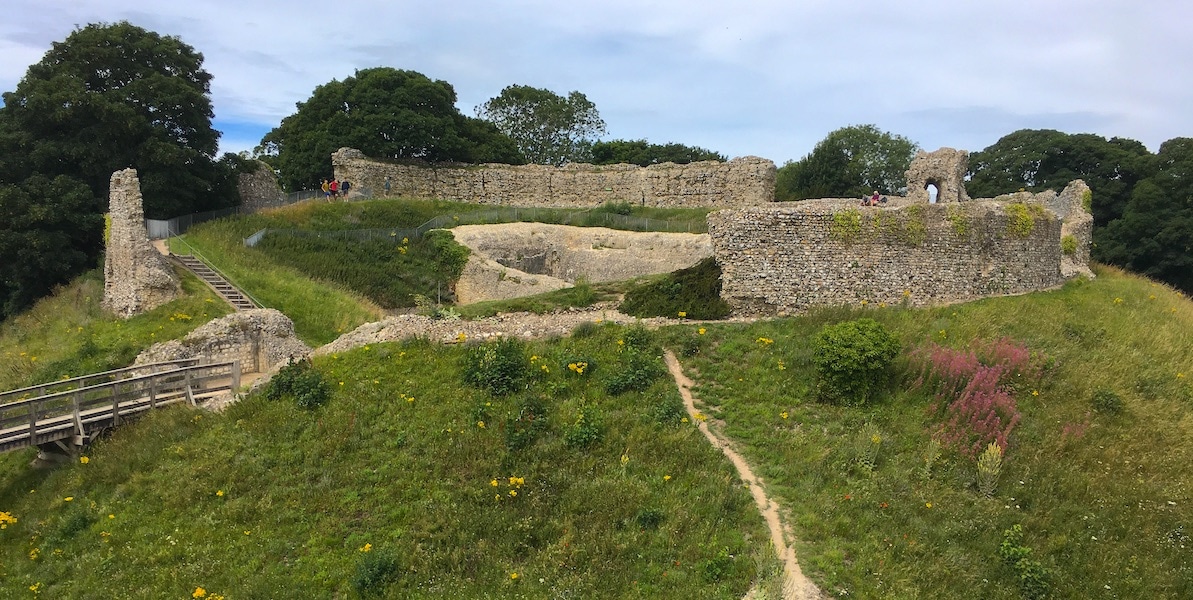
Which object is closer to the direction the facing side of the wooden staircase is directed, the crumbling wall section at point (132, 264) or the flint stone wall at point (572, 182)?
the flint stone wall

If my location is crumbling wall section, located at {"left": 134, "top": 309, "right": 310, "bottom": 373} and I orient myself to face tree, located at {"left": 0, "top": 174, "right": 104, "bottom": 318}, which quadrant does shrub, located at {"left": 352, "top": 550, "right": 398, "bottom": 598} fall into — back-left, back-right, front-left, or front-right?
back-left

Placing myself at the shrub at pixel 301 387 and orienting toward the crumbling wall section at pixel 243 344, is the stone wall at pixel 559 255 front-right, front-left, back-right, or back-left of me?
front-right

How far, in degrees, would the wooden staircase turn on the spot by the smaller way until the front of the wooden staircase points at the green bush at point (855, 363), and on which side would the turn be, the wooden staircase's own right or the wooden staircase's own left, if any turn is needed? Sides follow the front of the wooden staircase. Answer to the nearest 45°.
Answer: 0° — it already faces it

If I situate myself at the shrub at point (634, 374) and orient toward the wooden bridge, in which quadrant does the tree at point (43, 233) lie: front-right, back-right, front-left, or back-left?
front-right

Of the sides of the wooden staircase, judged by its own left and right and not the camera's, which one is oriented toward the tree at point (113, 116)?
back

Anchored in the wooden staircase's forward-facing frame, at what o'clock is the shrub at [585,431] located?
The shrub is roughly at 1 o'clock from the wooden staircase.

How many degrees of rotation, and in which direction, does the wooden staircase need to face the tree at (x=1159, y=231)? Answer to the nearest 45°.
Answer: approximately 45° to its left

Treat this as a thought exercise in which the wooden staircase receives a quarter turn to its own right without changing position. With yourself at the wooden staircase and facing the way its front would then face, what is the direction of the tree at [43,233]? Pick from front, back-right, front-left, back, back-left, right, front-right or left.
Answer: right

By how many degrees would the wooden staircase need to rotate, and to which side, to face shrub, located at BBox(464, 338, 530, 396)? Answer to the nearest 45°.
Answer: approximately 45° to its right

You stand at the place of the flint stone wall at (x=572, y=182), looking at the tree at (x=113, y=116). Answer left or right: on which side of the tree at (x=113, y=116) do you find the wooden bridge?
left

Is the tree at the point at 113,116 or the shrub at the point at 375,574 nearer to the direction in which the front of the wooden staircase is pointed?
the shrub

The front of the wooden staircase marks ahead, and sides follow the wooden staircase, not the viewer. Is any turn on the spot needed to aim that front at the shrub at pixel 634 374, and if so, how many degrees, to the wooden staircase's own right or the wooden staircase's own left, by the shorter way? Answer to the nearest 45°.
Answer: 0° — it already faces it

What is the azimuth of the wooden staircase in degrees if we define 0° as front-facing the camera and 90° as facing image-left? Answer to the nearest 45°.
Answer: approximately 315°

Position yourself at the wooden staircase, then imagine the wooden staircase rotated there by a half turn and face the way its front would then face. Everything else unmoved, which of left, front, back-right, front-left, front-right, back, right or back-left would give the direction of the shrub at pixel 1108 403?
back
